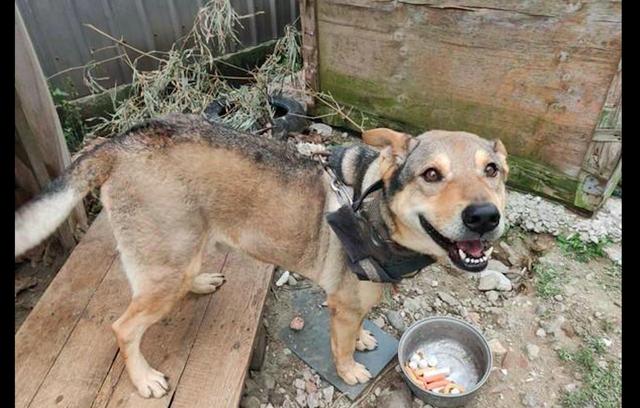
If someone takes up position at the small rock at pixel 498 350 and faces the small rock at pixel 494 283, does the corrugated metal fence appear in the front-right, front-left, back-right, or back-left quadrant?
front-left

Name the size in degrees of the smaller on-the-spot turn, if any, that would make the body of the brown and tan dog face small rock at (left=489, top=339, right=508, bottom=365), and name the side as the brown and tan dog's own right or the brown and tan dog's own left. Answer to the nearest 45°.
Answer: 0° — it already faces it

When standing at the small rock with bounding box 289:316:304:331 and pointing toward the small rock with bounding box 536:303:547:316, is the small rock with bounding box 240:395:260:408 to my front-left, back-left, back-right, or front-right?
back-right

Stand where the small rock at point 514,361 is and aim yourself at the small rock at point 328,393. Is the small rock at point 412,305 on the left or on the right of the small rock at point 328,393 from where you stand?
right

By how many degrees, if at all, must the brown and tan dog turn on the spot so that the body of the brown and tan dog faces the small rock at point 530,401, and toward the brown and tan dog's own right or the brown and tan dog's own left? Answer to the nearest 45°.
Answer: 0° — it already faces it

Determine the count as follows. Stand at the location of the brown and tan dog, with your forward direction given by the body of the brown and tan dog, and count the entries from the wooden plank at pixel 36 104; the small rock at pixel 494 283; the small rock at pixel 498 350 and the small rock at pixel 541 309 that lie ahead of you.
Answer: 3

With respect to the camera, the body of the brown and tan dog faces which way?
to the viewer's right

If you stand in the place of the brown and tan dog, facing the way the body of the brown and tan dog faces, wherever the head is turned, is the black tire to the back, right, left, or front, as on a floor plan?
left

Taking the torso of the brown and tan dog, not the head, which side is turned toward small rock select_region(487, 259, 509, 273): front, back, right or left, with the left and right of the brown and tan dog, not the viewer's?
front

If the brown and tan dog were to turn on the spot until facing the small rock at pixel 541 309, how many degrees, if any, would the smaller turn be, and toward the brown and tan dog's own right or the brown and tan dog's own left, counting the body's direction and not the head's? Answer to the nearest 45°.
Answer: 0° — it already faces it

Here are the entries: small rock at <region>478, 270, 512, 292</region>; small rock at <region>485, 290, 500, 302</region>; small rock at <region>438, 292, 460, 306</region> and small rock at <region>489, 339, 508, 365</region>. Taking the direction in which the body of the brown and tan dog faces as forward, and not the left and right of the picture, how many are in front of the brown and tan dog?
4

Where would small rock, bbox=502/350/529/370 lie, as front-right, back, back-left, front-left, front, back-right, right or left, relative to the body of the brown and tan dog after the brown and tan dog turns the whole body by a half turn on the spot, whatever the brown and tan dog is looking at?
back

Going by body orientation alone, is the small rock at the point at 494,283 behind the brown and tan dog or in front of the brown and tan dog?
in front
